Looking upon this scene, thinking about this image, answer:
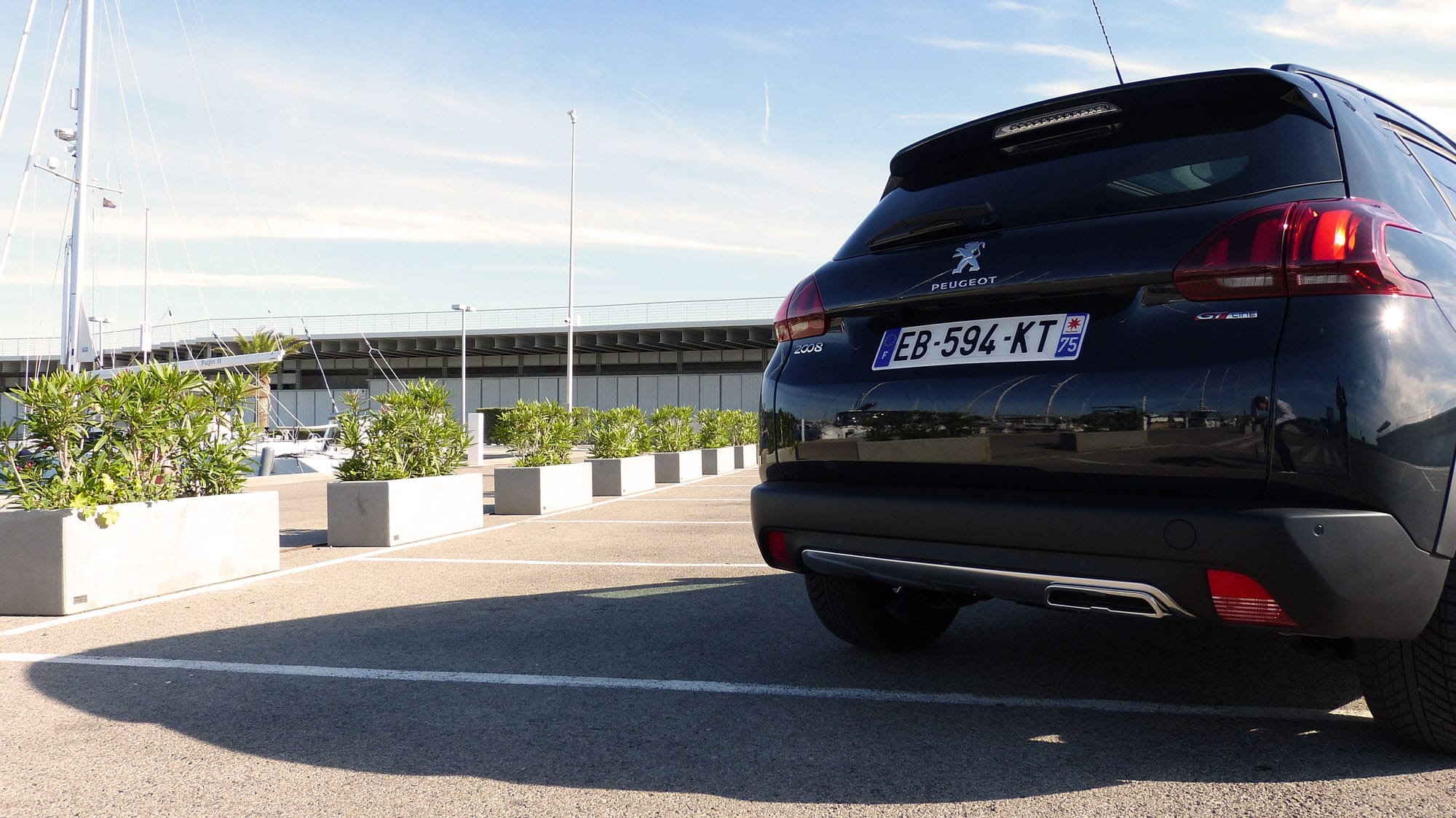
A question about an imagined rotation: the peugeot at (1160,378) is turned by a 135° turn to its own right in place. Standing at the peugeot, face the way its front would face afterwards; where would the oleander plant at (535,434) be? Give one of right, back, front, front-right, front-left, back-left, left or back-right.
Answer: back-right

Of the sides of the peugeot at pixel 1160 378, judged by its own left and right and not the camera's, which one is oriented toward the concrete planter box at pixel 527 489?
left

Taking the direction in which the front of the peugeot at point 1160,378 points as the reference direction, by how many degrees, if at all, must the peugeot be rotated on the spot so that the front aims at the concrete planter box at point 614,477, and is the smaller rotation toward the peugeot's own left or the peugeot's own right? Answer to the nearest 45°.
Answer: approximately 90° to the peugeot's own left

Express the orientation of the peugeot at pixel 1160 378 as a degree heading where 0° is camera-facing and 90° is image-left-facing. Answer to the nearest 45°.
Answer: approximately 225°

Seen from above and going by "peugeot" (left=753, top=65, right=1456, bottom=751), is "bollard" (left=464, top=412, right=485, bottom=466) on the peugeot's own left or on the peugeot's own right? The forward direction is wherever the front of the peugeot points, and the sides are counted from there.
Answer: on the peugeot's own left

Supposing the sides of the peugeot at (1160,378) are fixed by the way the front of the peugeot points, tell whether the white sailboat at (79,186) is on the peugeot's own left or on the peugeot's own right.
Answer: on the peugeot's own left
